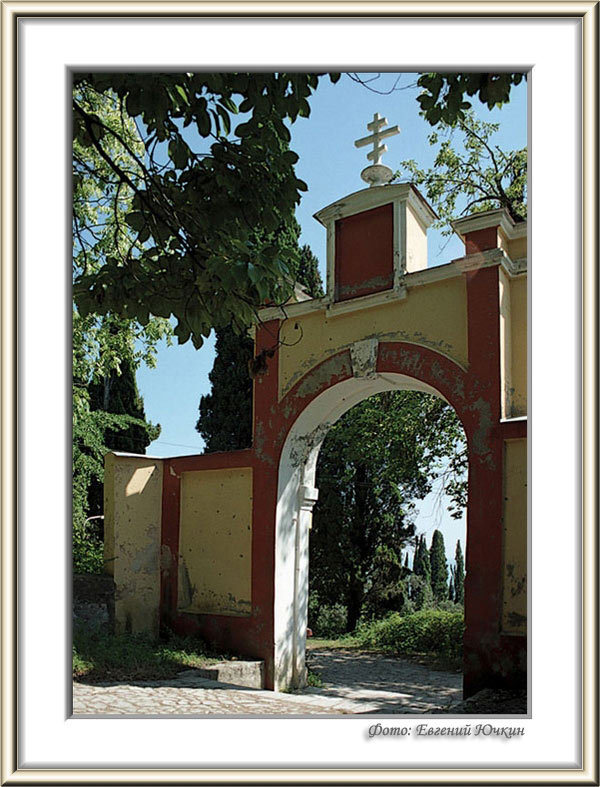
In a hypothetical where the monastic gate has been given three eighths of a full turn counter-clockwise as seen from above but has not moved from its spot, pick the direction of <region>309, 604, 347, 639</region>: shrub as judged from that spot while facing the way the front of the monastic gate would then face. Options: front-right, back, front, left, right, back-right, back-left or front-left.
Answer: left

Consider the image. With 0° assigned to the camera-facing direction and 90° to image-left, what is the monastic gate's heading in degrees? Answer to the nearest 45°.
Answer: approximately 45°

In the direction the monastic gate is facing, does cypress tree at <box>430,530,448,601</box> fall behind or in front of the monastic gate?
behind
